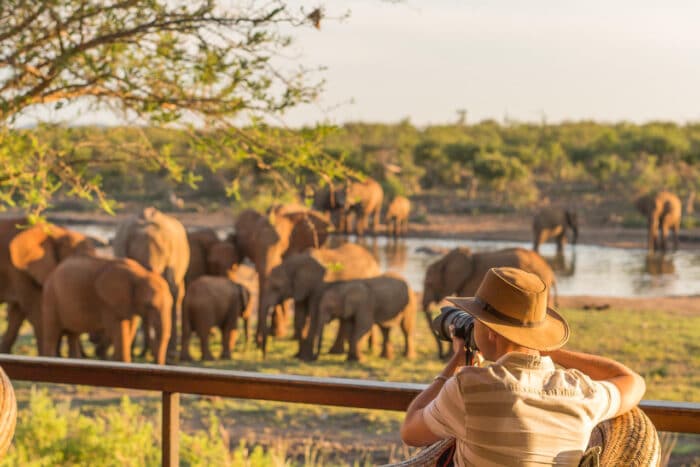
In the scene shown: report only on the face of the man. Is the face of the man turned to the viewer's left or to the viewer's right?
to the viewer's left

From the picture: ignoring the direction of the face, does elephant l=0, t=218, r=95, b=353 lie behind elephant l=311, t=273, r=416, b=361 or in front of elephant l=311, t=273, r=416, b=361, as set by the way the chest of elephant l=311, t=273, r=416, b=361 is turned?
in front

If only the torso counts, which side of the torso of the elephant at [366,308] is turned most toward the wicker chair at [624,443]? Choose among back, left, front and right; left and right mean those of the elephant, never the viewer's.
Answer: left

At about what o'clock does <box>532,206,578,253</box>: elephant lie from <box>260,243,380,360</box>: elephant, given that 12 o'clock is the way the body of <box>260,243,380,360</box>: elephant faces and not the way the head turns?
<box>532,206,578,253</box>: elephant is roughly at 4 o'clock from <box>260,243,380,360</box>: elephant.

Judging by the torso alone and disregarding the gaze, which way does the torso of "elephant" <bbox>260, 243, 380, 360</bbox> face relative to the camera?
to the viewer's left

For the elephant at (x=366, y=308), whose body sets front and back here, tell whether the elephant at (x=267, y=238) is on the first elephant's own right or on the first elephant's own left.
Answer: on the first elephant's own right

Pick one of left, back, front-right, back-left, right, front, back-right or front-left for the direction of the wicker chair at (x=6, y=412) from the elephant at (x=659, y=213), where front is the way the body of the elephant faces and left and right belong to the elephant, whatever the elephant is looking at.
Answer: front-left

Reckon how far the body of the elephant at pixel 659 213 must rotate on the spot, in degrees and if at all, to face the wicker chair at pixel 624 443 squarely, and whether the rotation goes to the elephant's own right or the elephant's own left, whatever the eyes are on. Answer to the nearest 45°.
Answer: approximately 45° to the elephant's own left

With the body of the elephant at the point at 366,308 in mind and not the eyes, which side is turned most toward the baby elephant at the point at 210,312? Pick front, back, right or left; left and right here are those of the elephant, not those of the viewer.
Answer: front

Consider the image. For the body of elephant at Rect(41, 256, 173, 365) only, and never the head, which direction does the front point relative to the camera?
to the viewer's right

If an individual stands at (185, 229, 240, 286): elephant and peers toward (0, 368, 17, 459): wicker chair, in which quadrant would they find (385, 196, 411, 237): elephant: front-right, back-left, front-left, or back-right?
back-left

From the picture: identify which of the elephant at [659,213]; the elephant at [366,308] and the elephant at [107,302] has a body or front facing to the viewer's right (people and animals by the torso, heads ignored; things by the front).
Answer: the elephant at [107,302]

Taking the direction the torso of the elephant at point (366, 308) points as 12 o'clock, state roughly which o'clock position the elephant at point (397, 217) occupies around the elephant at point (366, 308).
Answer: the elephant at point (397, 217) is roughly at 3 o'clock from the elephant at point (366, 308).

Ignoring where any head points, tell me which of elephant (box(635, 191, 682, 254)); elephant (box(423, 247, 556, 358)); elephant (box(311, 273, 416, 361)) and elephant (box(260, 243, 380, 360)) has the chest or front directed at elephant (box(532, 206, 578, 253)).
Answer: elephant (box(635, 191, 682, 254))

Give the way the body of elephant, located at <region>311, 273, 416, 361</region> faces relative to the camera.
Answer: to the viewer's left

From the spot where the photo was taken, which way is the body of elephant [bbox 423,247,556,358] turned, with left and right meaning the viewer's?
facing to the left of the viewer
